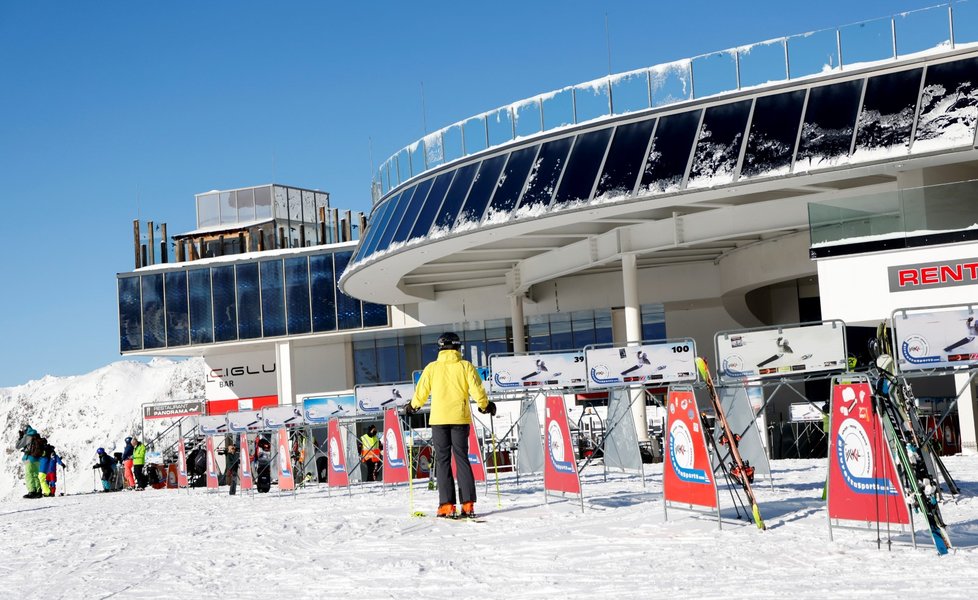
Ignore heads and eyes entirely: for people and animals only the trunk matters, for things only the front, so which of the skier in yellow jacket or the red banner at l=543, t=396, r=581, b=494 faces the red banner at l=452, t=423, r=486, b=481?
the skier in yellow jacket

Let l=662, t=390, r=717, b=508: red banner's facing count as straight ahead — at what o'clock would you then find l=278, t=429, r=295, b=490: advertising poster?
The advertising poster is roughly at 3 o'clock from the red banner.

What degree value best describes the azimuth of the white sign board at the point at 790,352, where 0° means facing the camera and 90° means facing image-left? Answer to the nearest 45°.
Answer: approximately 0°

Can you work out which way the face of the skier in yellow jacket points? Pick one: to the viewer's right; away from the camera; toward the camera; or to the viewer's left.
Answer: away from the camera

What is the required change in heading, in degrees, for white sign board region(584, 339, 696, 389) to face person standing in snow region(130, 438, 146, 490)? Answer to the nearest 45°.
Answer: approximately 135° to its right

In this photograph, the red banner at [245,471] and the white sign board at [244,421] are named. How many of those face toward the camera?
2

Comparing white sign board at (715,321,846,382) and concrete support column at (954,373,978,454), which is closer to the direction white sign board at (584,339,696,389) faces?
the white sign board

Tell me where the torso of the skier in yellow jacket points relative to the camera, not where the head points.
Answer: away from the camera

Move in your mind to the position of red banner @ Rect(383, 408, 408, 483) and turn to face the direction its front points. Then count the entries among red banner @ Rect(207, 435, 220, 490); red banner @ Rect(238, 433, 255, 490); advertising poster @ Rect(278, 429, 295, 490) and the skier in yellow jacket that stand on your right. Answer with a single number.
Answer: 3
